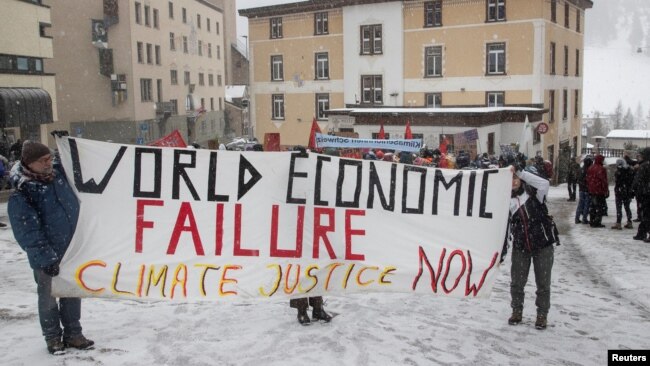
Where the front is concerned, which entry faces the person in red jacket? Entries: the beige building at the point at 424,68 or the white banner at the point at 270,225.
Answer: the beige building

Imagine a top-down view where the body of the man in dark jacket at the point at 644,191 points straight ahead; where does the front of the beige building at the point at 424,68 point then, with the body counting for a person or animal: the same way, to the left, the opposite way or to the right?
to the left

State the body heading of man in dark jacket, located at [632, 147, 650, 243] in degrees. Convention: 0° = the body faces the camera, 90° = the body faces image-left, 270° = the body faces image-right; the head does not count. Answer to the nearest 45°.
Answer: approximately 90°

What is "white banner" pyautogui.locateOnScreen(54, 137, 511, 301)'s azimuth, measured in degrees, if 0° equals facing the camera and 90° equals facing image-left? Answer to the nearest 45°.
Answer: approximately 0°

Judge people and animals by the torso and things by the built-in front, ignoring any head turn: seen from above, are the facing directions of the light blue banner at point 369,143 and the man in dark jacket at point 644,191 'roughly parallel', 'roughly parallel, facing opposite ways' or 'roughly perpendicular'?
roughly perpendicular

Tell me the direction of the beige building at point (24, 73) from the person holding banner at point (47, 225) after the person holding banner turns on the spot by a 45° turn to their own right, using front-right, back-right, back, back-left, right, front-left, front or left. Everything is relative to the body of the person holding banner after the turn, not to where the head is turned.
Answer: back
